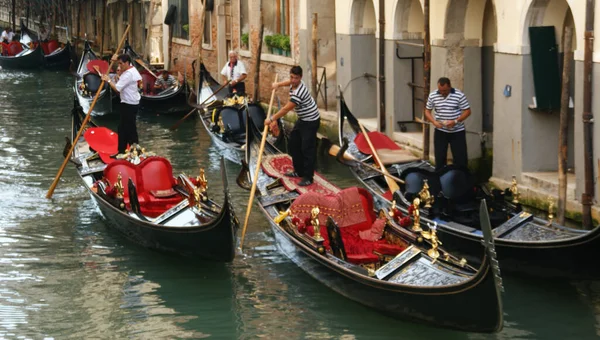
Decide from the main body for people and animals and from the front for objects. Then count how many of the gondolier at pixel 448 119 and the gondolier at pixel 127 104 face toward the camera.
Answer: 1

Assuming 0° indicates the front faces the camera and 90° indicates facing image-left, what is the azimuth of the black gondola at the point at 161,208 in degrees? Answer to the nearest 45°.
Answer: approximately 315°

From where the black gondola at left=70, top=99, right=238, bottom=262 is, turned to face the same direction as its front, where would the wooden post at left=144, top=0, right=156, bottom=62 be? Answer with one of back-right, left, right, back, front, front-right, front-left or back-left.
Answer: back-left

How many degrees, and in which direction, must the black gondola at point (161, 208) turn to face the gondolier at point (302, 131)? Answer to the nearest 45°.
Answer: approximately 90° to its left

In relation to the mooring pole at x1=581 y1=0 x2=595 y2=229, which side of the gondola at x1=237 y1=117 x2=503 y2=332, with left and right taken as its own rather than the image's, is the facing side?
left

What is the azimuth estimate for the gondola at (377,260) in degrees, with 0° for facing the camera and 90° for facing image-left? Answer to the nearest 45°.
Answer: approximately 315°

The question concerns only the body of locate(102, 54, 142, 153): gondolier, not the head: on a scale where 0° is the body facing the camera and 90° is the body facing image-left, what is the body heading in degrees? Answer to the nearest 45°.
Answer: approximately 90°

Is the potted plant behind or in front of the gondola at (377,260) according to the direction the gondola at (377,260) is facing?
behind

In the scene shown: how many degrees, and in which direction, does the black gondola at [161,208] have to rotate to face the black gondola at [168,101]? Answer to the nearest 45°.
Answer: approximately 135° to its left

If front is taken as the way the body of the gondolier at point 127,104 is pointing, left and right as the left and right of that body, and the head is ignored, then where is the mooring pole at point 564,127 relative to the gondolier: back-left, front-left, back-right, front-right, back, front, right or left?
back-left

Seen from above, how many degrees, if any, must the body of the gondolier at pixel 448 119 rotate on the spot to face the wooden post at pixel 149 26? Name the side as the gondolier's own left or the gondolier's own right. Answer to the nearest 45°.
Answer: approximately 135° to the gondolier's own right

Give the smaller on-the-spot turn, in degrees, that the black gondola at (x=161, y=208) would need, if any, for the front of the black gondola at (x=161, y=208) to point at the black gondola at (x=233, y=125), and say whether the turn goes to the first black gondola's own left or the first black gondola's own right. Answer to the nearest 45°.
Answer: approximately 135° to the first black gondola's own left
